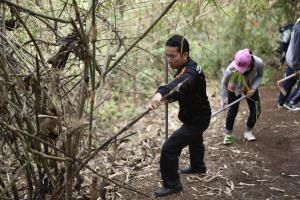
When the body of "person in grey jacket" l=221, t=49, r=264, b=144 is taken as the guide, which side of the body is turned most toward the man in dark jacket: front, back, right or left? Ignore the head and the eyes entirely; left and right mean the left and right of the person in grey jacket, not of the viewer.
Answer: front

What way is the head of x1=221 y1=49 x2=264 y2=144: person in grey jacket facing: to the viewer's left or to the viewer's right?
to the viewer's left

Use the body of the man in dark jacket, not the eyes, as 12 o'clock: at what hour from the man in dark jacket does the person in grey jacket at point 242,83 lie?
The person in grey jacket is roughly at 4 o'clock from the man in dark jacket.

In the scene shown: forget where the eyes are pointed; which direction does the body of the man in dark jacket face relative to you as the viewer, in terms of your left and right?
facing to the left of the viewer

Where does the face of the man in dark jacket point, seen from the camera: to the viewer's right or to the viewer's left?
to the viewer's left
